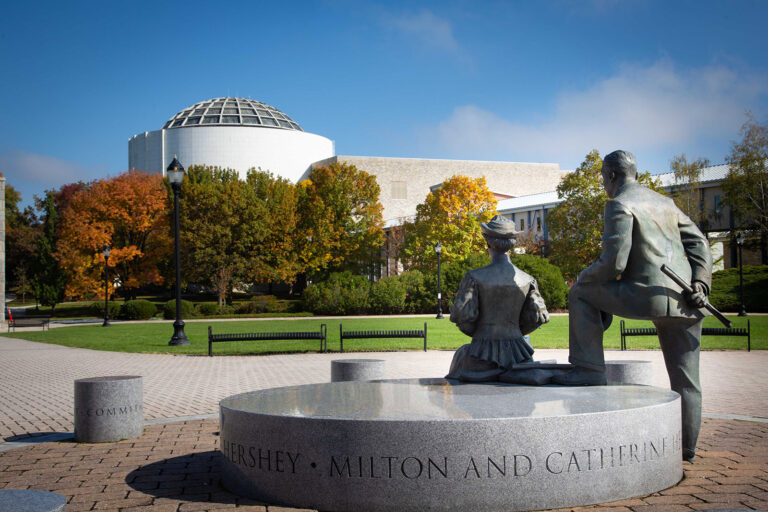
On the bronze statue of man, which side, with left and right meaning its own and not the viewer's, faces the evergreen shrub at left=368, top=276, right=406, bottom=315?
front

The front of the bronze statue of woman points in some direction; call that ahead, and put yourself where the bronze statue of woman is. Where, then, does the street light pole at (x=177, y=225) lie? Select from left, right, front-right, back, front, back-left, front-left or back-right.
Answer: front-left

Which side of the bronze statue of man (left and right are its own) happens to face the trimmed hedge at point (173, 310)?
front

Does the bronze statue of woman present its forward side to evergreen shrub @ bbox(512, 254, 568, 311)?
yes

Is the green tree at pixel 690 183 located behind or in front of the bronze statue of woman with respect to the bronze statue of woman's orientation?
in front

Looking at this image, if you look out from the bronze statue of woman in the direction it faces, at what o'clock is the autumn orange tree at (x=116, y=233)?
The autumn orange tree is roughly at 11 o'clock from the bronze statue of woman.

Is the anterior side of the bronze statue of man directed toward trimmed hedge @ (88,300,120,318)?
yes

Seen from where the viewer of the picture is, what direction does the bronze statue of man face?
facing away from the viewer and to the left of the viewer

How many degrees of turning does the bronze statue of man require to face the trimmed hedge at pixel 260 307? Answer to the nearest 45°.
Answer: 0° — it already faces it

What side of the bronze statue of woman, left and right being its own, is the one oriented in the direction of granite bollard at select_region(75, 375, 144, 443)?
left

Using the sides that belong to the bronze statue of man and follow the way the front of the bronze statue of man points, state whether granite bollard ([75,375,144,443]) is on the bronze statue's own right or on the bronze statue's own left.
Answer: on the bronze statue's own left

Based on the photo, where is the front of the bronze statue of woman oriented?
away from the camera

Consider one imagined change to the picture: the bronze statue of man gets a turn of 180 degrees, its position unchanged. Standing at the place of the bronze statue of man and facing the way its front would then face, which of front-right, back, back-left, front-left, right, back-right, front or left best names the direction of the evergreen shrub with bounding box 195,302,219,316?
back

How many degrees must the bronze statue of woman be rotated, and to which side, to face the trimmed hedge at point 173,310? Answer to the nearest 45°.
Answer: approximately 45° to its left

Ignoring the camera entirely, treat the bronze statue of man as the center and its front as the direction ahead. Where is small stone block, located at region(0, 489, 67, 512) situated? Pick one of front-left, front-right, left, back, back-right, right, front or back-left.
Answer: left

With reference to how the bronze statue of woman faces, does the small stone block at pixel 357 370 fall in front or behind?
in front

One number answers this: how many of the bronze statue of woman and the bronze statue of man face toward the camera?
0
